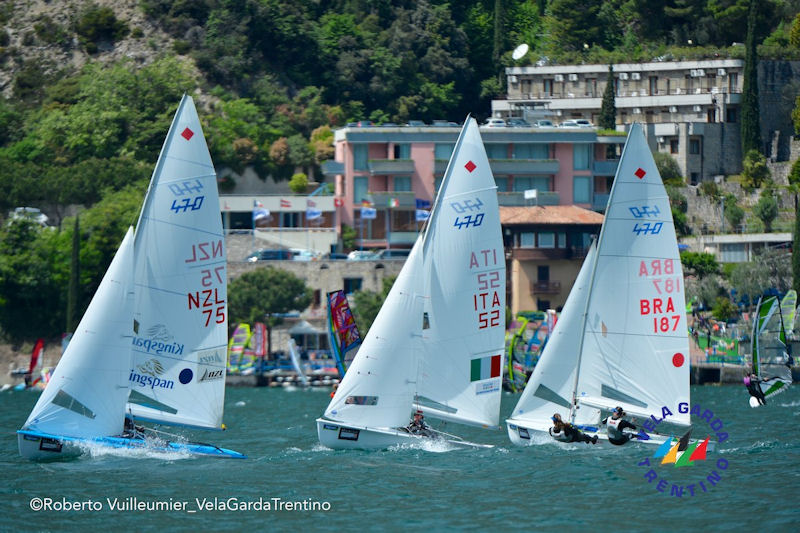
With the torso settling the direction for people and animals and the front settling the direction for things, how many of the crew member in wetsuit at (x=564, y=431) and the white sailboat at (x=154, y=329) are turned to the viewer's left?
2

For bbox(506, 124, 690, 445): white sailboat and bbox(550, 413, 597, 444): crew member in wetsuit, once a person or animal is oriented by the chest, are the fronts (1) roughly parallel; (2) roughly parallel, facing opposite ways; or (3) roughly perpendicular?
roughly parallel

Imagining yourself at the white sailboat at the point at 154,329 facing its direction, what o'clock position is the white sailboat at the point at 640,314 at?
the white sailboat at the point at 640,314 is roughly at 6 o'clock from the white sailboat at the point at 154,329.

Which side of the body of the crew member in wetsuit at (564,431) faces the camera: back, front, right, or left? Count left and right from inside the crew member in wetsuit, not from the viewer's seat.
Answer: left

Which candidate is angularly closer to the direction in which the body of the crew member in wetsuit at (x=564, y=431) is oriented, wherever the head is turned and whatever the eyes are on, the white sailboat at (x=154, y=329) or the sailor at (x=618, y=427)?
the white sailboat

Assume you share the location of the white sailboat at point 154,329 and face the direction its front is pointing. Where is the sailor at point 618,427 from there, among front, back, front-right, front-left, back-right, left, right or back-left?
back

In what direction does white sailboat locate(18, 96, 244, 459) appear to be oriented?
to the viewer's left

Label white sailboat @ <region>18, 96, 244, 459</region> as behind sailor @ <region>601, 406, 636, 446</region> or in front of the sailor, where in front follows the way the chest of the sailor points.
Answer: in front

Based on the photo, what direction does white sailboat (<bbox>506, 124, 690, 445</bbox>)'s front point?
to the viewer's left

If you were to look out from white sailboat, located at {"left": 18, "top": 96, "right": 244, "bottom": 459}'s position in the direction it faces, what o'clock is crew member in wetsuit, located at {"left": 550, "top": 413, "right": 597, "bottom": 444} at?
The crew member in wetsuit is roughly at 6 o'clock from the white sailboat.

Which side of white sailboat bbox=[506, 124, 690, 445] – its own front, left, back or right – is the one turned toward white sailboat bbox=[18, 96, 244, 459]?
front
